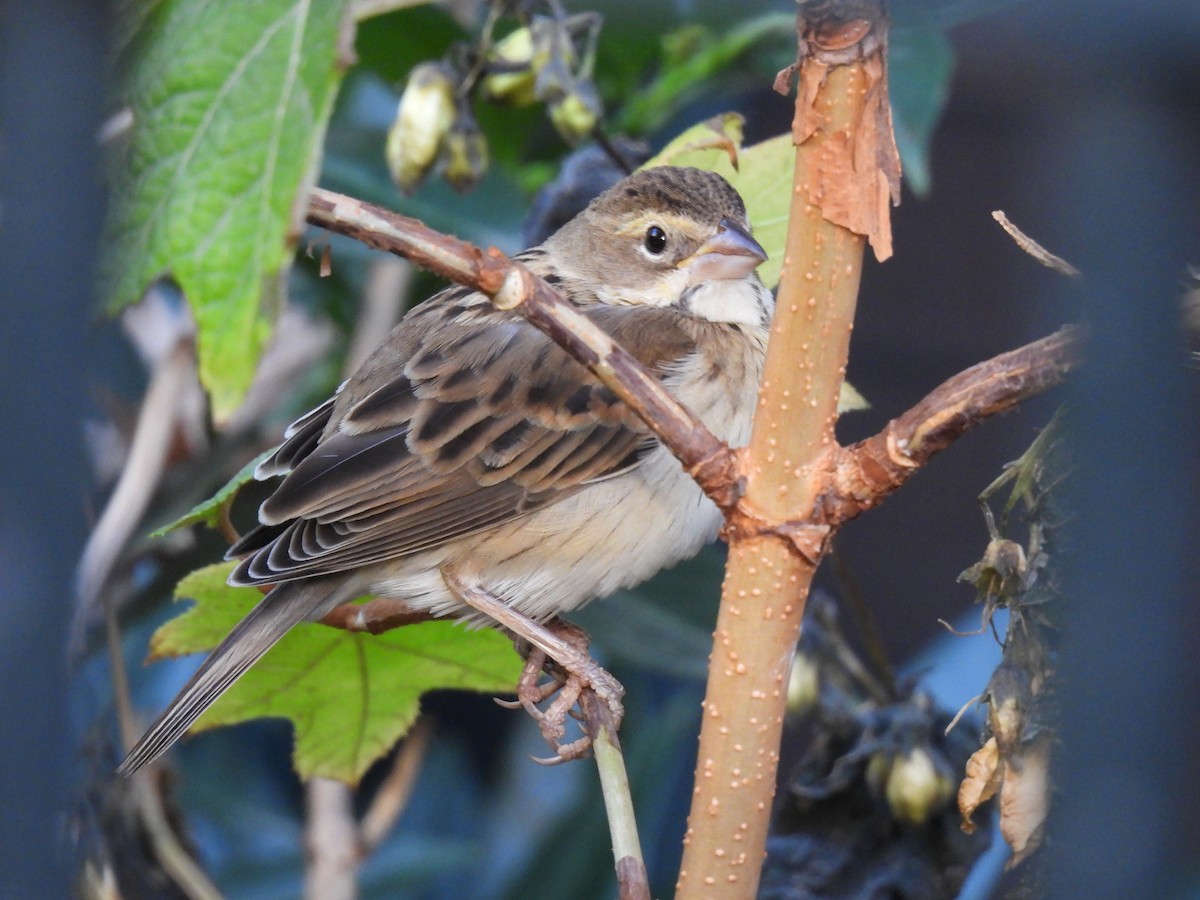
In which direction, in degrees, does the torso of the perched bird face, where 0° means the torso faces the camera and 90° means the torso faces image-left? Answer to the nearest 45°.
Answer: approximately 270°
